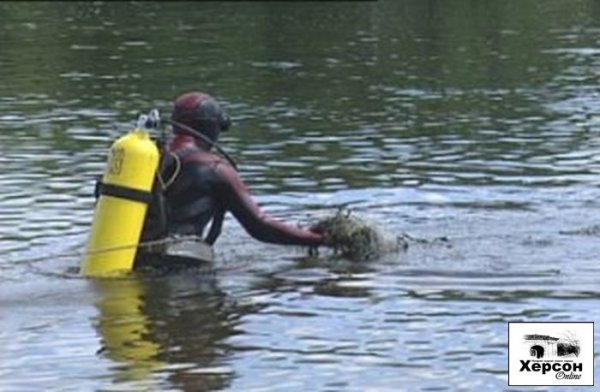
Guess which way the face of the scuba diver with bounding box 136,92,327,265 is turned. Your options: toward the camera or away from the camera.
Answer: away from the camera

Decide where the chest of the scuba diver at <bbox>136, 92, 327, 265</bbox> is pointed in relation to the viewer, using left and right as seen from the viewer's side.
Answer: facing away from the viewer and to the right of the viewer
